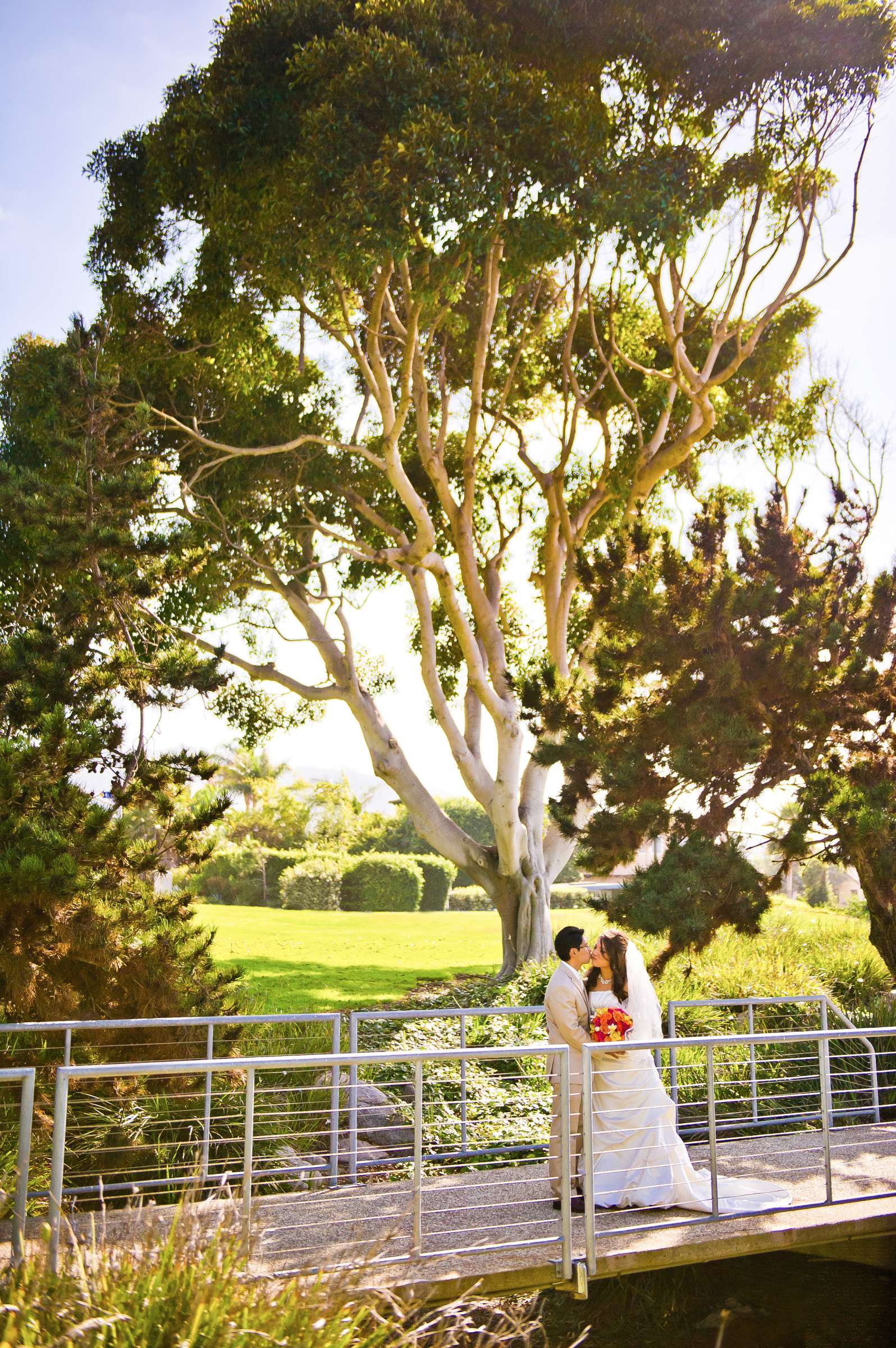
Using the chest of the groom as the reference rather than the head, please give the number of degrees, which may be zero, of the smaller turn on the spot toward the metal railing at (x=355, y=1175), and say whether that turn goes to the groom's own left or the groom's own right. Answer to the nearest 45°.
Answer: approximately 135° to the groom's own right

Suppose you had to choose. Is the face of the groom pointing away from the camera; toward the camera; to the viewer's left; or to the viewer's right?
to the viewer's right

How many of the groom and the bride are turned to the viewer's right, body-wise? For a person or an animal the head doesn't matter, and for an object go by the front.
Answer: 1

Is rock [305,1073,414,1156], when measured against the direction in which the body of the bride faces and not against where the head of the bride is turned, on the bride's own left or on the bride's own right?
on the bride's own right

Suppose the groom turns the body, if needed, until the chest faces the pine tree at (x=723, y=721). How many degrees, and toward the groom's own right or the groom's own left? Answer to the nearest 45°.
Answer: approximately 90° to the groom's own left

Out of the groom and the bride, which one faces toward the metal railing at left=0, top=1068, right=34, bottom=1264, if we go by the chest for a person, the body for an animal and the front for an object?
the bride

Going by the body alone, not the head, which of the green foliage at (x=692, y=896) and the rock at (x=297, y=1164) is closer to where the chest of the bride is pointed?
the rock

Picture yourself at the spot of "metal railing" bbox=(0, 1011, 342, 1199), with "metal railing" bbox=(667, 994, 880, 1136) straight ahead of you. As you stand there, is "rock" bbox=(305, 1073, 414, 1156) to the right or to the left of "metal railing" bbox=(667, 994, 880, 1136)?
left

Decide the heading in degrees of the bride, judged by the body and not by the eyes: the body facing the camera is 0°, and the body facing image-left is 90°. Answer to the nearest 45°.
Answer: approximately 45°

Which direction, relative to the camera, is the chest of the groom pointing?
to the viewer's right
